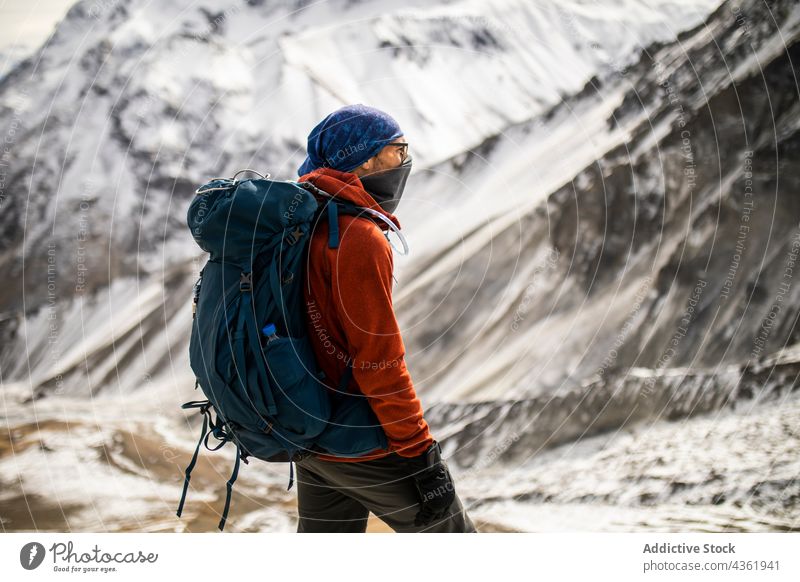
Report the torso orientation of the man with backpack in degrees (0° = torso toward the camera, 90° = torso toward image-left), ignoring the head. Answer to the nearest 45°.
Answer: approximately 270°

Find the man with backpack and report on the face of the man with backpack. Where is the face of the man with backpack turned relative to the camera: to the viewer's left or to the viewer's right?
to the viewer's right
